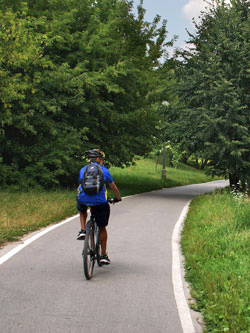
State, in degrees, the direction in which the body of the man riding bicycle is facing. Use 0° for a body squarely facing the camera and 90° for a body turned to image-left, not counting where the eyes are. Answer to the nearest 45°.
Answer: approximately 180°

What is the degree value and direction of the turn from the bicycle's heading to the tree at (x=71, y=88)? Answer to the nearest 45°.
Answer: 0° — it already faces it

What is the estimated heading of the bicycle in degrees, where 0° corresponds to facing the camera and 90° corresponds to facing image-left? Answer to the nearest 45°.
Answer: approximately 180°
